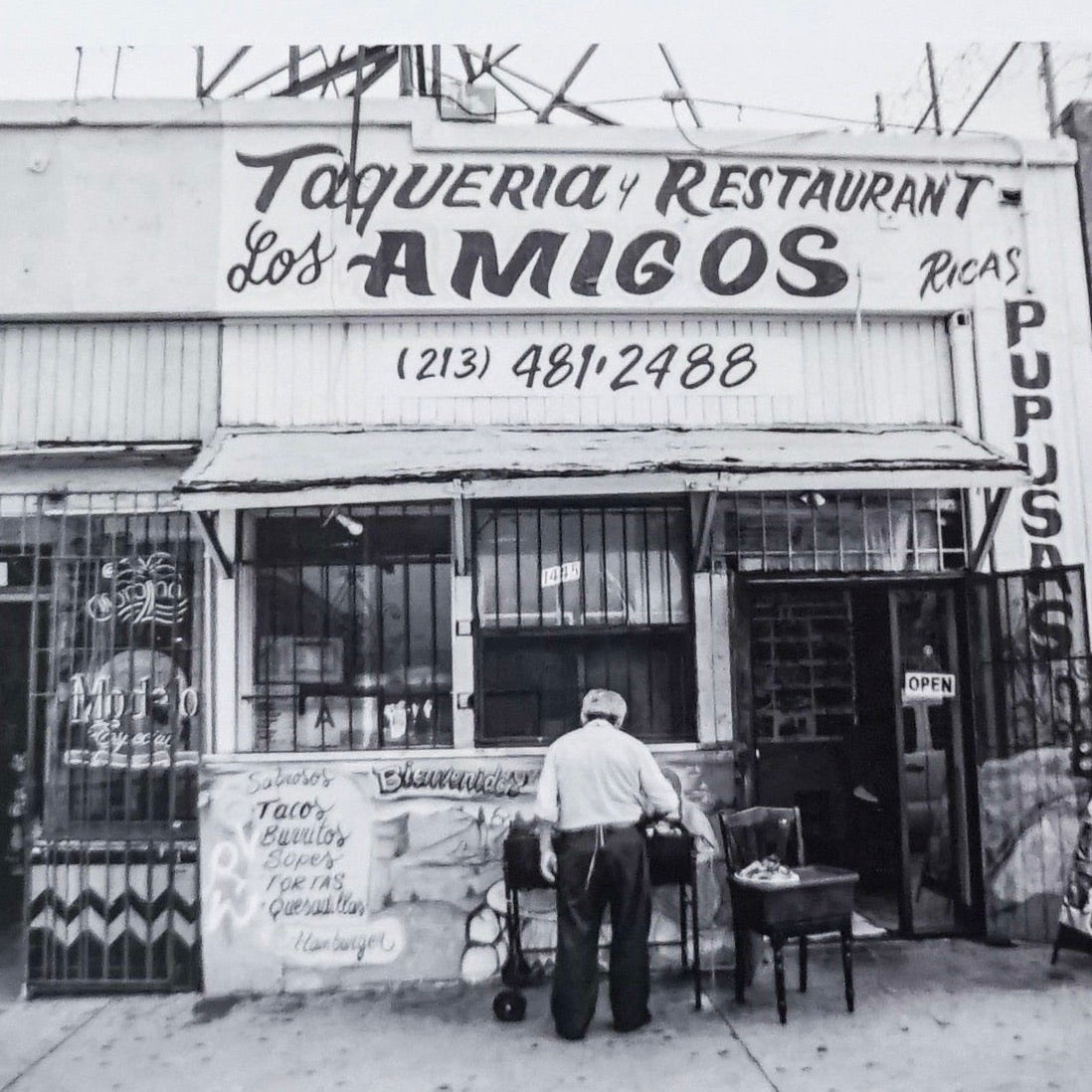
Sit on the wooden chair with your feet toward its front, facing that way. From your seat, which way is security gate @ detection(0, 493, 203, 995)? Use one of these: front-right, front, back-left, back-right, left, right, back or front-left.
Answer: back-right

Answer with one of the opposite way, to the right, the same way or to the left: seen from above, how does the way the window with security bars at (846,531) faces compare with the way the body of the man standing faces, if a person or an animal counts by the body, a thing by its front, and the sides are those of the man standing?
the opposite way

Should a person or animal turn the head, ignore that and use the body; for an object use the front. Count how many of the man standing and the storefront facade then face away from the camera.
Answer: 1

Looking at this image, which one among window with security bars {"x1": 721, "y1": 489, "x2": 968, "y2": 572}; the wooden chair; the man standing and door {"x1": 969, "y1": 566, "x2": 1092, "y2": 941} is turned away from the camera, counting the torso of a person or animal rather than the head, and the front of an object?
the man standing

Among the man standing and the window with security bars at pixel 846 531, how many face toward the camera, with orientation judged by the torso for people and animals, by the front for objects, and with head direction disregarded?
1

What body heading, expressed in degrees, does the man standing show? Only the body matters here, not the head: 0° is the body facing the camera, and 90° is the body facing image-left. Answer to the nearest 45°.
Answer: approximately 180°

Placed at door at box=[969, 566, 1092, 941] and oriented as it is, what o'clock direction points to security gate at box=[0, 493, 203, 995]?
The security gate is roughly at 2 o'clock from the door.

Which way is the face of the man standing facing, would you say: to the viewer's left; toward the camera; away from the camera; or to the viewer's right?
away from the camera
